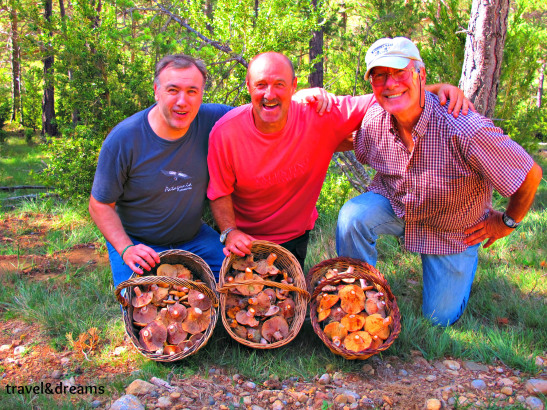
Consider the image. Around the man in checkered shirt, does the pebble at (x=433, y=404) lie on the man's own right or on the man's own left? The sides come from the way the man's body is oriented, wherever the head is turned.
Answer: on the man's own left

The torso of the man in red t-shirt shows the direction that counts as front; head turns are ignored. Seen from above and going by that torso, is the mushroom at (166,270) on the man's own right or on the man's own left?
on the man's own right

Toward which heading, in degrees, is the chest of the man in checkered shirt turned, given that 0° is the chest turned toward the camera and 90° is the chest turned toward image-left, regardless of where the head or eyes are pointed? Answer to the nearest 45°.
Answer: approximately 45°
